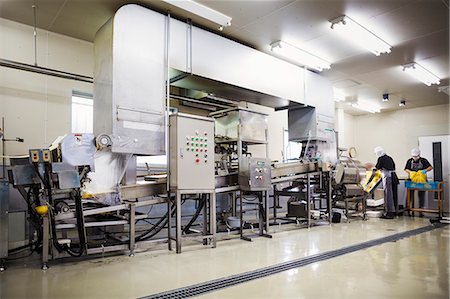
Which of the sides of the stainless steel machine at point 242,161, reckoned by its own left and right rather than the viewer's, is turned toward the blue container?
left

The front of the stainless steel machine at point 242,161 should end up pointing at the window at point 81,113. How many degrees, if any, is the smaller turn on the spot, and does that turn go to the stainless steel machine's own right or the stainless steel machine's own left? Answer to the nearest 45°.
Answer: approximately 135° to the stainless steel machine's own right

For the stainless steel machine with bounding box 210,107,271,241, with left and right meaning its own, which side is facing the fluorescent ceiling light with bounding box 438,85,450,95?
left

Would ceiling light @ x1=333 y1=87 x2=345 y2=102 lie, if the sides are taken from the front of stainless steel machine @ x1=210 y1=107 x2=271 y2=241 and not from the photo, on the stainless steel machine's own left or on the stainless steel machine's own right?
on the stainless steel machine's own left

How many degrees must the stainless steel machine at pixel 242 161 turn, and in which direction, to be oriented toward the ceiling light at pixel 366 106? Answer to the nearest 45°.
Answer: approximately 90° to its left

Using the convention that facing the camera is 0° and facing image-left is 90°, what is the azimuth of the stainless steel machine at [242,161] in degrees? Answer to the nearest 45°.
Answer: approximately 315°

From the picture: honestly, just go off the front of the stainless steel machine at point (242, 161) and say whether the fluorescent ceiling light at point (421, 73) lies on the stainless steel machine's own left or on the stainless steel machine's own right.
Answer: on the stainless steel machine's own left

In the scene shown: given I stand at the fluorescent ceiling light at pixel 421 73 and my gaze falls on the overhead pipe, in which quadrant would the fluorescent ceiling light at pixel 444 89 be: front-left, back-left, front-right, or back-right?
back-right

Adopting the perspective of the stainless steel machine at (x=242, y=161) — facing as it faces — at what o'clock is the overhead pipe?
The overhead pipe is roughly at 4 o'clock from the stainless steel machine.
